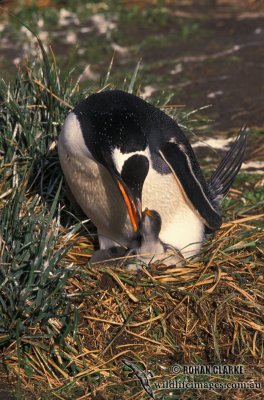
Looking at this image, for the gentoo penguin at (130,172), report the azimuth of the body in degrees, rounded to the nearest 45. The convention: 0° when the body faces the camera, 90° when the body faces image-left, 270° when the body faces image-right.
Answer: approximately 90°
